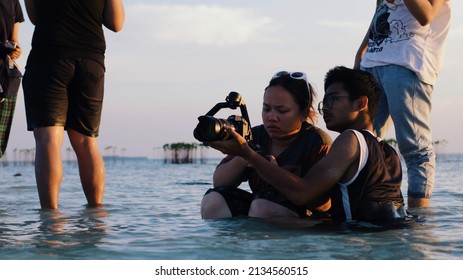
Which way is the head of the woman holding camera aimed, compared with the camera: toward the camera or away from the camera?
toward the camera

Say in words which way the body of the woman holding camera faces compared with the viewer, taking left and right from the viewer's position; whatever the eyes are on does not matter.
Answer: facing the viewer and to the left of the viewer

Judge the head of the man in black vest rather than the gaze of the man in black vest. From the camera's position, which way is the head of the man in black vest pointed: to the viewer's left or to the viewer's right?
to the viewer's left
